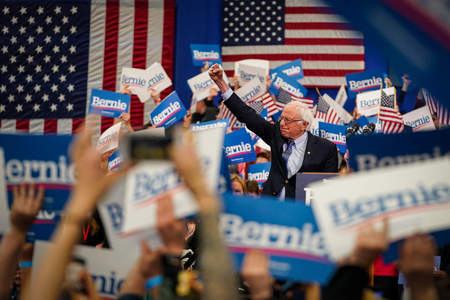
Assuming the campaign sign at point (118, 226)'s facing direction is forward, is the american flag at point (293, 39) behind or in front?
behind

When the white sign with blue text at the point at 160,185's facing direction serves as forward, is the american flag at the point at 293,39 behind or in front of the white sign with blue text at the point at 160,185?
behind

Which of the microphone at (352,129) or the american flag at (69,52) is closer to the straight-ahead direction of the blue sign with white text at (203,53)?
the microphone

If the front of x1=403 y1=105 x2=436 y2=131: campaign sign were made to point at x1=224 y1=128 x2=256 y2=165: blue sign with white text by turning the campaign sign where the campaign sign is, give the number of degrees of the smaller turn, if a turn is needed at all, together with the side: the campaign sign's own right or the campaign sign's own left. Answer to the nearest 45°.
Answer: approximately 45° to the campaign sign's own right

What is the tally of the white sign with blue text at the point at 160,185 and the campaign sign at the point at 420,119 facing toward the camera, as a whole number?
2

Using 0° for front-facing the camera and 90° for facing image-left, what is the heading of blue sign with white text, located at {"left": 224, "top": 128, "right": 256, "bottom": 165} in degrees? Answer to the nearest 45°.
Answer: approximately 0°

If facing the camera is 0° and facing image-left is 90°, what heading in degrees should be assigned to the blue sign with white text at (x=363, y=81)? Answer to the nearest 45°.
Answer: approximately 0°
